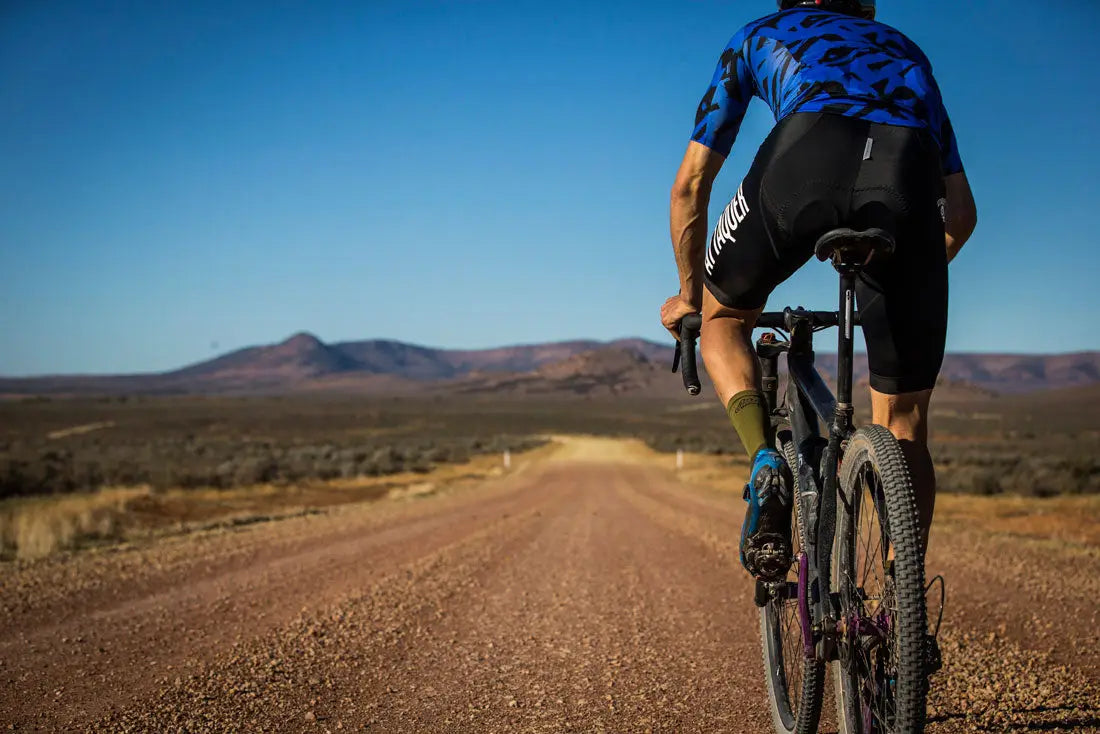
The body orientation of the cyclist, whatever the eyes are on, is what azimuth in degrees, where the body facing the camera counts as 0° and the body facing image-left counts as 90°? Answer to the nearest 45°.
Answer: approximately 180°

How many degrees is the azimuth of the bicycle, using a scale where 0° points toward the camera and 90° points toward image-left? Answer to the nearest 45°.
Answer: approximately 180°
